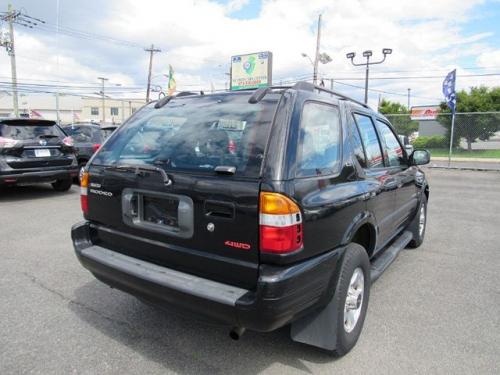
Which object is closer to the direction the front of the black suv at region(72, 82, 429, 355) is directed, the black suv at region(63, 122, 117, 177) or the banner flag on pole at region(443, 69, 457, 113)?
the banner flag on pole

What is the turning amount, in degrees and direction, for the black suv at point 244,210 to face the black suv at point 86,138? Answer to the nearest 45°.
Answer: approximately 90° to its left

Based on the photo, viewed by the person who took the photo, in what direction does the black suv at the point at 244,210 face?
facing away from the viewer and to the right of the viewer

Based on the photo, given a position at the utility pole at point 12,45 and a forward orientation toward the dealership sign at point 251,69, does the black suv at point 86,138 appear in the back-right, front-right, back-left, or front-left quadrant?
front-right

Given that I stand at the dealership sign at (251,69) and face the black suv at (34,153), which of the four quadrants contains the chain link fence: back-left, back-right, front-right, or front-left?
front-left

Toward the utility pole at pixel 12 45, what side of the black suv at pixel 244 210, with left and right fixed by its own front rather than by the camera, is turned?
left

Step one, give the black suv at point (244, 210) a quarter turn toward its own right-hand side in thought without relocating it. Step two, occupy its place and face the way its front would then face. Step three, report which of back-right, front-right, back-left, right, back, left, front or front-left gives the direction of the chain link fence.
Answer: left

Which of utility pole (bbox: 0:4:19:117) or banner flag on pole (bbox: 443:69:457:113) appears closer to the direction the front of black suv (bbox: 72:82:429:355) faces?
the banner flag on pole

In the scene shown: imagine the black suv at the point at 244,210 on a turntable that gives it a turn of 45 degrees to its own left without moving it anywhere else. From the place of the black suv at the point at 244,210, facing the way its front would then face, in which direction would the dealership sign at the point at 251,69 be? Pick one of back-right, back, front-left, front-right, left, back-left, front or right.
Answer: front
